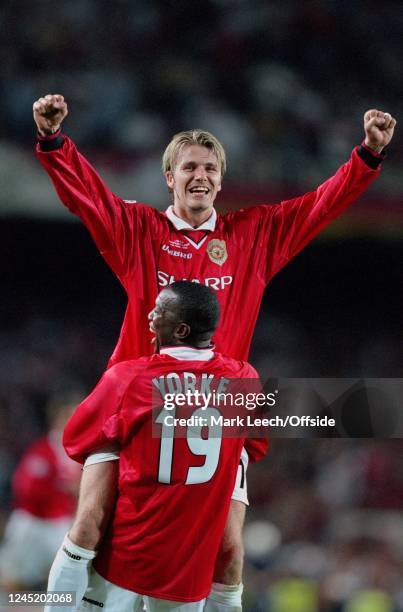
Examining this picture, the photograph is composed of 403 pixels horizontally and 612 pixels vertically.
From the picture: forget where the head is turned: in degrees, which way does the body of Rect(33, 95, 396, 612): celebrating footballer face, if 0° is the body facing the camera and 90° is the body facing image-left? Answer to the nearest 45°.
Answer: approximately 0°

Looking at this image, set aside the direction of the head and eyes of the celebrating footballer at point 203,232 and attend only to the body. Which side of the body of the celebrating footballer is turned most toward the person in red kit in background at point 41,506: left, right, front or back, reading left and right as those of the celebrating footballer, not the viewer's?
back
